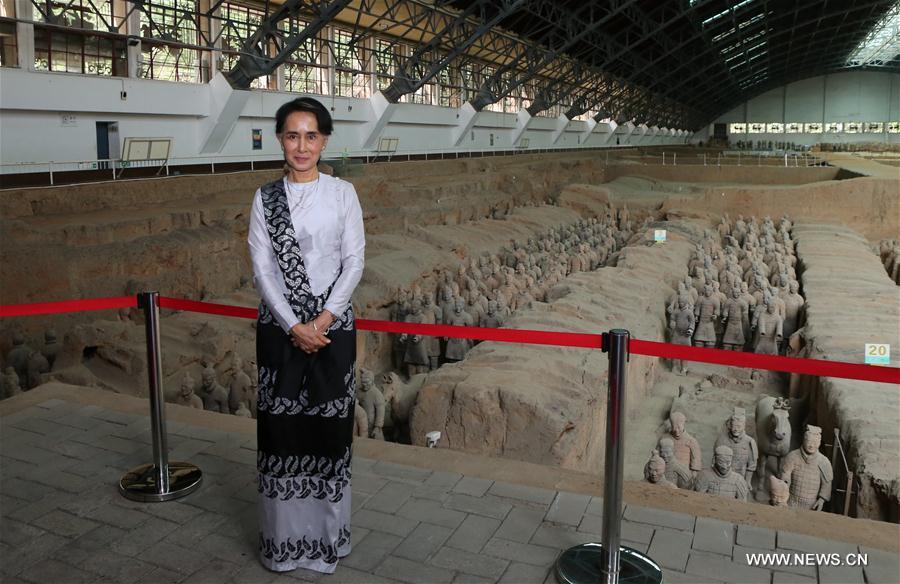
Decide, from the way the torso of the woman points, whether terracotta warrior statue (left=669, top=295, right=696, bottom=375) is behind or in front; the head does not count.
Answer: behind

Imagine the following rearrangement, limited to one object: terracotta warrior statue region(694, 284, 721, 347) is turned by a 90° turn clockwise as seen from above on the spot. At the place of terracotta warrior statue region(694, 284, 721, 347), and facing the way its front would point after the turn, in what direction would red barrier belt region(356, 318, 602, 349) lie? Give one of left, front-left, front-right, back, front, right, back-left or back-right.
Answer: left

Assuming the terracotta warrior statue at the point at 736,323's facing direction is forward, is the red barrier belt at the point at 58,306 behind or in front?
in front

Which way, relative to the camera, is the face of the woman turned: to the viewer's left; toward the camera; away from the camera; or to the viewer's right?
toward the camera

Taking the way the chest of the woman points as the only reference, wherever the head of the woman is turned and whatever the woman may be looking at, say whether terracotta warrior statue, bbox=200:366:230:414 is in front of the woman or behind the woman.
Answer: behind

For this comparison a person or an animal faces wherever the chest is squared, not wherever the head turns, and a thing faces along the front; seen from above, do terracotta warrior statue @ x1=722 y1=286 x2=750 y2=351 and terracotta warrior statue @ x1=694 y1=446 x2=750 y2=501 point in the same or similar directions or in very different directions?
same or similar directions

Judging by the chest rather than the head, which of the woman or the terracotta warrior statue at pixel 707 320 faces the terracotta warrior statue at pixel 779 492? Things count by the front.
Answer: the terracotta warrior statue at pixel 707 320

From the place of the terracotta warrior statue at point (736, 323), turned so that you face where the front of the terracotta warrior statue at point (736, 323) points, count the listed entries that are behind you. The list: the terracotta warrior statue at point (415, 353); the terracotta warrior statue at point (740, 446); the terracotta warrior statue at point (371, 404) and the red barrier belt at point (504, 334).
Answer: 0

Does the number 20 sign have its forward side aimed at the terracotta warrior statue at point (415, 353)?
no

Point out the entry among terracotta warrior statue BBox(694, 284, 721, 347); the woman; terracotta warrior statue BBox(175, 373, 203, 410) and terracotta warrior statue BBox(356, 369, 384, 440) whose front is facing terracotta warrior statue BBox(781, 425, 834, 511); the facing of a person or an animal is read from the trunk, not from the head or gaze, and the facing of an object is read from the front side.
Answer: terracotta warrior statue BBox(694, 284, 721, 347)

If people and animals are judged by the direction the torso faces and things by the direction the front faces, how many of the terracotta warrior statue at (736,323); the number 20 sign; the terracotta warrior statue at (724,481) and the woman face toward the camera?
4

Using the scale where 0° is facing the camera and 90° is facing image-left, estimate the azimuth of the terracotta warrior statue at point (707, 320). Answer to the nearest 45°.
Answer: approximately 0°

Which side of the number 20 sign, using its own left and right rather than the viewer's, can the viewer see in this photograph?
front

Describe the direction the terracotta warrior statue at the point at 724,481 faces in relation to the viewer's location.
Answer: facing the viewer

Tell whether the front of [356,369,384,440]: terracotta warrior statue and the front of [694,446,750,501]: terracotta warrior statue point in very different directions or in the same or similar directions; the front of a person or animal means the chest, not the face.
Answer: same or similar directions

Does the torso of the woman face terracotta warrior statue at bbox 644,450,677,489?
no

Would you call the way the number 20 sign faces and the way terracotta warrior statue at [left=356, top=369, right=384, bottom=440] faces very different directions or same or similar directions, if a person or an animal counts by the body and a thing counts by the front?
same or similar directions
